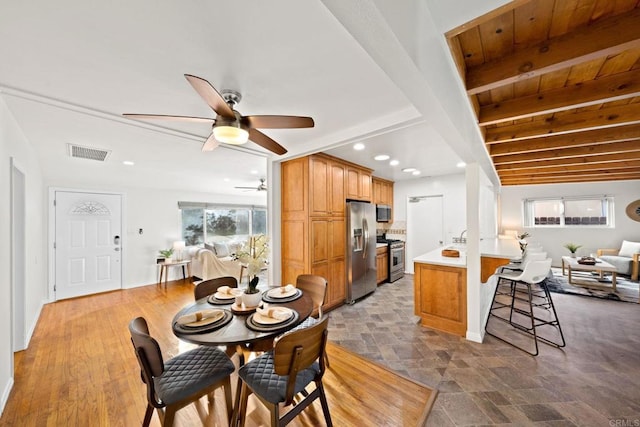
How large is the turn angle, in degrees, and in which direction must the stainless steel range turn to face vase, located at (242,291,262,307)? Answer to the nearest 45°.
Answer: approximately 45° to its right

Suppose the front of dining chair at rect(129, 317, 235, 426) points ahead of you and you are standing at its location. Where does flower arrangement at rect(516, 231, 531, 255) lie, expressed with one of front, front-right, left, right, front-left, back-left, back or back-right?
front-right

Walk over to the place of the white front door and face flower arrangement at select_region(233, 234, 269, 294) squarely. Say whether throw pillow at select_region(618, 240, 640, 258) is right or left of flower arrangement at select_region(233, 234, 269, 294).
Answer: left

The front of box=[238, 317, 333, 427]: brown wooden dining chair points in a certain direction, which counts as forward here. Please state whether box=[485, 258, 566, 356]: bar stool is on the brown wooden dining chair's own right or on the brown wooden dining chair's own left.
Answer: on the brown wooden dining chair's own right

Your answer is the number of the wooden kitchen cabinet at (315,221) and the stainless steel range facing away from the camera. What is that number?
0

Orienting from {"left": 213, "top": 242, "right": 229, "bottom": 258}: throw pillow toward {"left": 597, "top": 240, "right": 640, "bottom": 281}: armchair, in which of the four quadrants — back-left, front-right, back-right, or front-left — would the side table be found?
back-right

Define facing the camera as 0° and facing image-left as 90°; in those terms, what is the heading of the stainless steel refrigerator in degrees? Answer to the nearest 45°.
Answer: approximately 315°

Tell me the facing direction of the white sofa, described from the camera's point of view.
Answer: facing the viewer

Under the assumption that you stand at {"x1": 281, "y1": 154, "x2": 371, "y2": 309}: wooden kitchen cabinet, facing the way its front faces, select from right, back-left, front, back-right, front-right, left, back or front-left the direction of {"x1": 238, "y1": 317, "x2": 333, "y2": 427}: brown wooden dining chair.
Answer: front-right

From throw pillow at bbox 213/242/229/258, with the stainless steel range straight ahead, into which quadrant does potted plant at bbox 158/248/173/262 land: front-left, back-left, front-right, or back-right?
back-right

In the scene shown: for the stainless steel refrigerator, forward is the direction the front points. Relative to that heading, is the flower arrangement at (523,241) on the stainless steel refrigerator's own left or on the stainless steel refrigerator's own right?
on the stainless steel refrigerator's own left

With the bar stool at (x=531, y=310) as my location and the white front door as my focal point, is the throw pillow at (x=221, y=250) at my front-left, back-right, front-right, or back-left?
front-right

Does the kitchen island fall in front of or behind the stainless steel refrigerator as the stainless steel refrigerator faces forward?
in front

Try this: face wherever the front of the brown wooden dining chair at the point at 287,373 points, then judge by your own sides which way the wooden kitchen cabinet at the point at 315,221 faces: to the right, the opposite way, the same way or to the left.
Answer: the opposite way

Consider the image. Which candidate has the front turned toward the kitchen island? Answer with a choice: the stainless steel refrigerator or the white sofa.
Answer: the stainless steel refrigerator

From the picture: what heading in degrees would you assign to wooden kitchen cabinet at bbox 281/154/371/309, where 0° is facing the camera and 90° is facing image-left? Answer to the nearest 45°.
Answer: approximately 315°

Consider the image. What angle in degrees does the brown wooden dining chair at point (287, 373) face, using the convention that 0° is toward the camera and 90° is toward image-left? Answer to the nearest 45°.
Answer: approximately 135°
